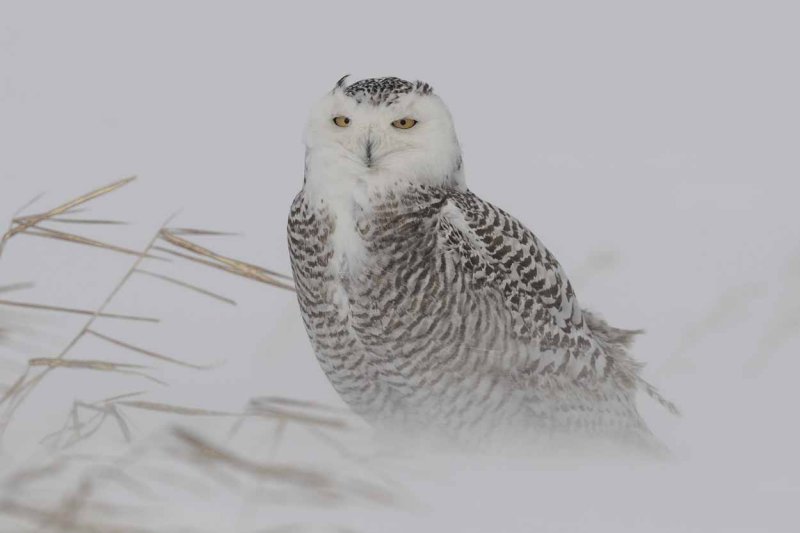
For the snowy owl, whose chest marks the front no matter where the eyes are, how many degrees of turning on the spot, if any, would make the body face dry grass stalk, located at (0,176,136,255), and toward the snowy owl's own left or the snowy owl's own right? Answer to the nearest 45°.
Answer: approximately 45° to the snowy owl's own right

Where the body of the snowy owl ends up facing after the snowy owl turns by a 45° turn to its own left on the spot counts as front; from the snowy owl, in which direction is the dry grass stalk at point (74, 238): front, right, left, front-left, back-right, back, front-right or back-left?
right

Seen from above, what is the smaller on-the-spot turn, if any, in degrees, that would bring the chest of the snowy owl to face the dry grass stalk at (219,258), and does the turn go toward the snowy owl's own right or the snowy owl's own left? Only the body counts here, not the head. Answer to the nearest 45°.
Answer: approximately 45° to the snowy owl's own right

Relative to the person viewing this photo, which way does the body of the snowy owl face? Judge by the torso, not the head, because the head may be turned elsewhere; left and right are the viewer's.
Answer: facing the viewer and to the left of the viewer
